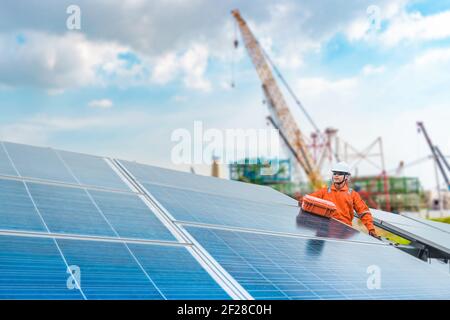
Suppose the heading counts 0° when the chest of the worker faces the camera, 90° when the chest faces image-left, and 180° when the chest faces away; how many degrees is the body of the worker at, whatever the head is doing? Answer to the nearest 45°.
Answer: approximately 45°

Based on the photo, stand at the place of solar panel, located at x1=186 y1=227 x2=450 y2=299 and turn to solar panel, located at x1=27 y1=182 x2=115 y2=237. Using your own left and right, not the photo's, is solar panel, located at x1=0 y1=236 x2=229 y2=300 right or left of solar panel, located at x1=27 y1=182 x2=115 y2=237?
left

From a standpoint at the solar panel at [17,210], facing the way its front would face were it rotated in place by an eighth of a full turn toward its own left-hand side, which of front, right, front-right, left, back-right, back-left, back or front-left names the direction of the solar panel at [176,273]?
front

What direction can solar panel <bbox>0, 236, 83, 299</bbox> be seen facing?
toward the camera

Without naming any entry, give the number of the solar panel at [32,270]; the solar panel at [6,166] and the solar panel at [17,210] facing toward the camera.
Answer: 3

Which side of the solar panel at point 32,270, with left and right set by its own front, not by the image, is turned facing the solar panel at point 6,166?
back

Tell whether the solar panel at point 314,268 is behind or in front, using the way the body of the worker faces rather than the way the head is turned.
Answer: in front

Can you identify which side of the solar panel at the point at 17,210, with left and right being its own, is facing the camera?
front

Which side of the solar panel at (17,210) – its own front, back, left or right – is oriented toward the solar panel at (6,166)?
back

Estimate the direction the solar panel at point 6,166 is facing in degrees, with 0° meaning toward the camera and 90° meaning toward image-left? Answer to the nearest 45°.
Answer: approximately 0°
